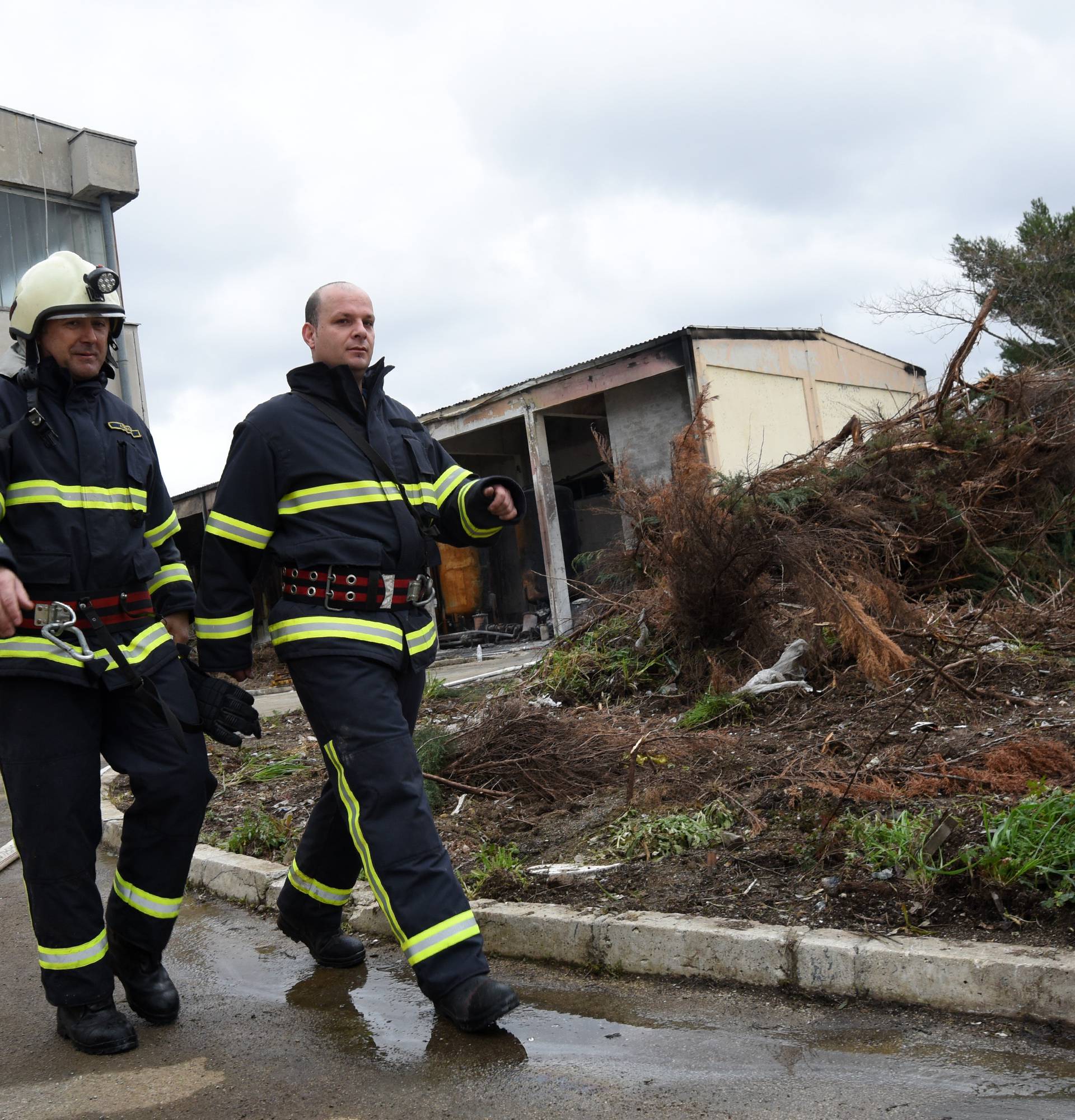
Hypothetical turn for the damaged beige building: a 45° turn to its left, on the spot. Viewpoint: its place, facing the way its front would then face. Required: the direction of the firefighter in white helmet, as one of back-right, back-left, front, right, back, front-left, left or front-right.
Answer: front

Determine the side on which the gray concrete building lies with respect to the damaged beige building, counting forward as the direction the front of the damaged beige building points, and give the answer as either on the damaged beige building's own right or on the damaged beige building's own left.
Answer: on the damaged beige building's own right

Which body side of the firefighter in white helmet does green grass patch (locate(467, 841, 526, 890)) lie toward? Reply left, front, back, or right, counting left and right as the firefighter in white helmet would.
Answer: left

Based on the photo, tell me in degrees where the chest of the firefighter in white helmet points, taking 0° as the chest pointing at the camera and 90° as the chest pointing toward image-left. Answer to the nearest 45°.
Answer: approximately 315°

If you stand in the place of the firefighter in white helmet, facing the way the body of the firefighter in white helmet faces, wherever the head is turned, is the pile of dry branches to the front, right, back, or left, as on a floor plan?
left

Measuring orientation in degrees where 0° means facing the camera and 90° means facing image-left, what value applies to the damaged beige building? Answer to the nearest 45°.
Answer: approximately 45°

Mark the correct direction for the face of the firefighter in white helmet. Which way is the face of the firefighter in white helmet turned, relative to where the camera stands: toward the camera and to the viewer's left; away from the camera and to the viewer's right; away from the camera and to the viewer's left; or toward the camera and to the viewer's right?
toward the camera and to the viewer's right

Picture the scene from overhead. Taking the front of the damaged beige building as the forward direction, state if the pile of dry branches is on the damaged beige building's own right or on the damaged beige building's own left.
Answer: on the damaged beige building's own left
